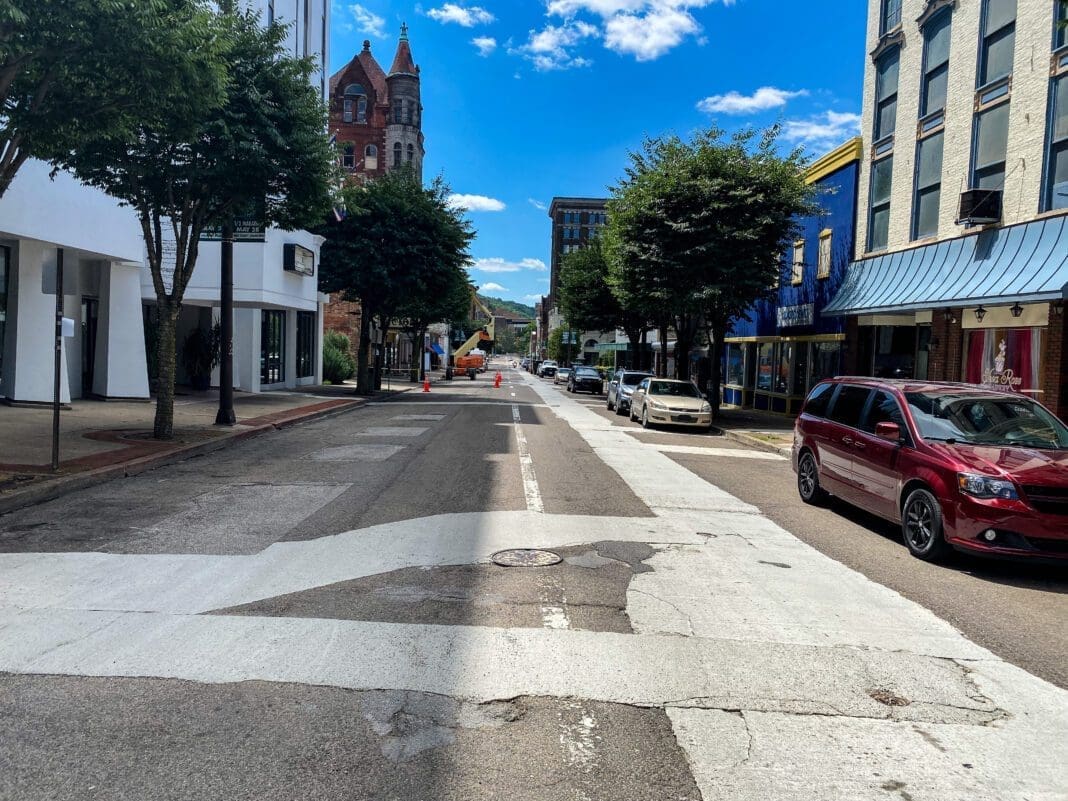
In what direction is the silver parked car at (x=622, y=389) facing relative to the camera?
toward the camera

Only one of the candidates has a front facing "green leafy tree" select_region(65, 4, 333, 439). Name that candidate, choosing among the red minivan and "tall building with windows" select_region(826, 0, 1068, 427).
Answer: the tall building with windows

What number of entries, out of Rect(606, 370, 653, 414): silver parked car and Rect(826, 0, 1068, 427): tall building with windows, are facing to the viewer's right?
0

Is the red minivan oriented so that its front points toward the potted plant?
no

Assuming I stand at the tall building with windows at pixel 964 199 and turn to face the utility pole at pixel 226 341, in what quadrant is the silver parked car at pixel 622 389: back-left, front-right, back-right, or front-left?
front-right

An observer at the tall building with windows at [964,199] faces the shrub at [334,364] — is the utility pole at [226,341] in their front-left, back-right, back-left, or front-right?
front-left

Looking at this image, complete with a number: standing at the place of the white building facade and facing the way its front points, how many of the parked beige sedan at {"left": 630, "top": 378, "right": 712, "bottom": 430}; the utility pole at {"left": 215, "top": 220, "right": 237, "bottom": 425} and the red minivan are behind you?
0

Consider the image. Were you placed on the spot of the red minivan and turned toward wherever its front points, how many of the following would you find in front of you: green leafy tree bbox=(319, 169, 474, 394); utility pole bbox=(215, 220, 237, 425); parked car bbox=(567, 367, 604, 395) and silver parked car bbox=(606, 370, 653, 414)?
0

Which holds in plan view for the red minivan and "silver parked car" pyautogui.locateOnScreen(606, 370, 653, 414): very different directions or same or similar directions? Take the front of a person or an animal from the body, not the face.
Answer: same or similar directions

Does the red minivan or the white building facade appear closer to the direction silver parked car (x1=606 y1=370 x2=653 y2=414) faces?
the red minivan

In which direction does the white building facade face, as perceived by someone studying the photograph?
facing the viewer and to the right of the viewer

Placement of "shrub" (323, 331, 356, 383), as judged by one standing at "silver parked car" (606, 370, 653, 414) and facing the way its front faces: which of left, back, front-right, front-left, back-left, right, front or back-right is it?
back-right

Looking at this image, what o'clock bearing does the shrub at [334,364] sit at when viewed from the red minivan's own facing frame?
The shrub is roughly at 6 o'clock from the red minivan.

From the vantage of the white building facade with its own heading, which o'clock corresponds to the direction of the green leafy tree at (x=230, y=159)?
The green leafy tree is roughly at 1 o'clock from the white building facade.

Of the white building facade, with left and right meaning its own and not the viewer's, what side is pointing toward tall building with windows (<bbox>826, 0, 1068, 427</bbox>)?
front

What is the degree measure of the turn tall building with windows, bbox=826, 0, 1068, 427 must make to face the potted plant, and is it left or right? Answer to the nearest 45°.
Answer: approximately 45° to its right

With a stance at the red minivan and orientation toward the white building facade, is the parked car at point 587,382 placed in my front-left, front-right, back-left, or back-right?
front-right

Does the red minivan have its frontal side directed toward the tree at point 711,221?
no

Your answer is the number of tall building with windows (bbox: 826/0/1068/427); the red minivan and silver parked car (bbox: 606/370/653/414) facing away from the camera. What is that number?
0

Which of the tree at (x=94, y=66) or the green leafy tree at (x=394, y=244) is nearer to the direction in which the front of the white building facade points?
the tree

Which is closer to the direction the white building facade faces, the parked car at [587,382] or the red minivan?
the red minivan

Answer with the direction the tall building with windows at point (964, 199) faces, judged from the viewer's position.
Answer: facing the viewer and to the left of the viewer
